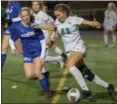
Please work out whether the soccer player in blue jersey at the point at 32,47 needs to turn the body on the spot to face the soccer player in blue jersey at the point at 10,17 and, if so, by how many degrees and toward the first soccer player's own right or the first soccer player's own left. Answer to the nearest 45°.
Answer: approximately 180°

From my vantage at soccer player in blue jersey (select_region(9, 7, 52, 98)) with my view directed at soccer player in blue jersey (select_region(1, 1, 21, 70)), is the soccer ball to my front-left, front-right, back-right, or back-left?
back-right
